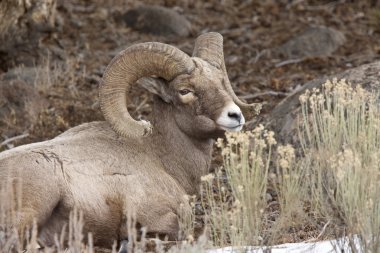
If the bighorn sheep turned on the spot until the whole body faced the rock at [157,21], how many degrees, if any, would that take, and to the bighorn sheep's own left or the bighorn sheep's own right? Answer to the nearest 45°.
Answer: approximately 90° to the bighorn sheep's own left

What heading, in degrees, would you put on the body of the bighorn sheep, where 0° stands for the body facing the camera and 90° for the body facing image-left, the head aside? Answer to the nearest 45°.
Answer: approximately 270°

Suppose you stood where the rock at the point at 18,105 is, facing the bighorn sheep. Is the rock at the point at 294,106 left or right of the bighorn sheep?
left

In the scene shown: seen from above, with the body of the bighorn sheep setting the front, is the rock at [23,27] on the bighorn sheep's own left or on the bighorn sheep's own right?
on the bighorn sheep's own left
